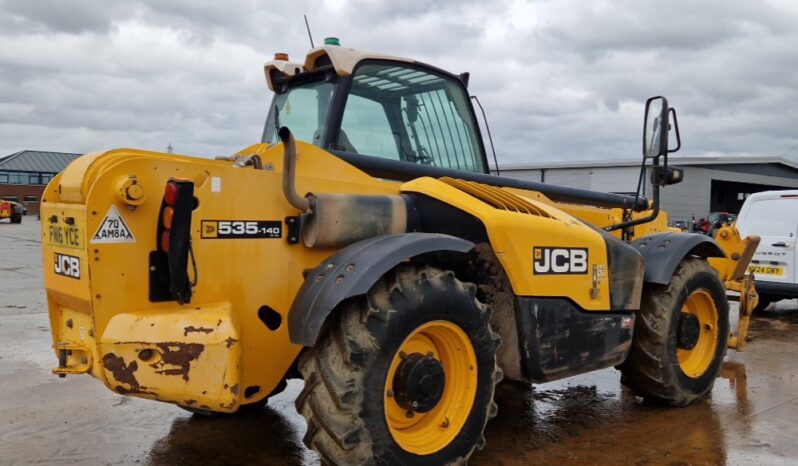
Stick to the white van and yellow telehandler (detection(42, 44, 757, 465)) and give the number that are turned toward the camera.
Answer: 0

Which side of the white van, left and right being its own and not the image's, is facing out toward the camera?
back

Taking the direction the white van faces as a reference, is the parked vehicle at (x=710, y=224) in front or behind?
in front

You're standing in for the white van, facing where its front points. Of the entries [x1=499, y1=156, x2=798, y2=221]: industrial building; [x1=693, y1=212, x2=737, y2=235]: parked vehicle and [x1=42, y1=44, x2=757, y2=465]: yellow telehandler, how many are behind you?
1

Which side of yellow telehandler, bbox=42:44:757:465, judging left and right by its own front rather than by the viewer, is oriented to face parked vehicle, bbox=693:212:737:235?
front

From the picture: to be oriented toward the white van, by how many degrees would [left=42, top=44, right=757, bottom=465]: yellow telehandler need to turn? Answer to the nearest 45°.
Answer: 0° — it already faces it

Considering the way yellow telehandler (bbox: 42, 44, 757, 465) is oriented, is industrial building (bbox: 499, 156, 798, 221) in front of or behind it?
in front

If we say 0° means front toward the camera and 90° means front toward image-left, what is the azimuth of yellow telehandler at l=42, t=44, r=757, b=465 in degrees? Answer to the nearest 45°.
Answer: approximately 225°

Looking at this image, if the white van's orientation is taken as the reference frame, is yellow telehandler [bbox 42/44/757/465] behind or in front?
behind

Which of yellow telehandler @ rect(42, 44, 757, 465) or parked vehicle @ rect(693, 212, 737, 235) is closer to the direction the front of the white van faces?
the parked vehicle
